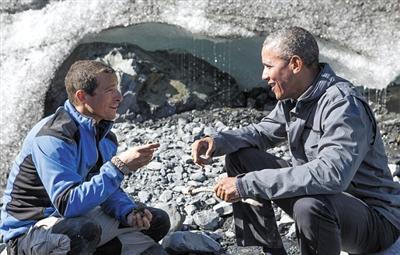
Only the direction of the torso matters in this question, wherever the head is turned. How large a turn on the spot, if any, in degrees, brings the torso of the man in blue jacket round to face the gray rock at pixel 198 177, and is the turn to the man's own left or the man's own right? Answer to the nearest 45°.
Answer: approximately 45° to the man's own left

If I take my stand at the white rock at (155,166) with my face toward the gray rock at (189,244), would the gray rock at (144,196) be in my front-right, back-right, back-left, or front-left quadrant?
front-right

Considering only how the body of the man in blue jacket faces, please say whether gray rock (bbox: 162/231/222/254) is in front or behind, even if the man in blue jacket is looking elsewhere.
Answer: in front

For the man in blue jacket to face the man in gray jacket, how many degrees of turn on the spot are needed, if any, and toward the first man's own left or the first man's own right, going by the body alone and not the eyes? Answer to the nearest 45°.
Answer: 0° — they already face them

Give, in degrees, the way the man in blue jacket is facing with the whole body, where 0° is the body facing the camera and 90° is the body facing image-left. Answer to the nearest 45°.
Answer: approximately 270°

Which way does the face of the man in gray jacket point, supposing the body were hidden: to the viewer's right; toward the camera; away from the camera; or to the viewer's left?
to the viewer's left

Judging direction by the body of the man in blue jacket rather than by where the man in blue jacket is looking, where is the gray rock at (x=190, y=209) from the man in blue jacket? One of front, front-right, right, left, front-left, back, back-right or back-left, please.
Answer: front-left
